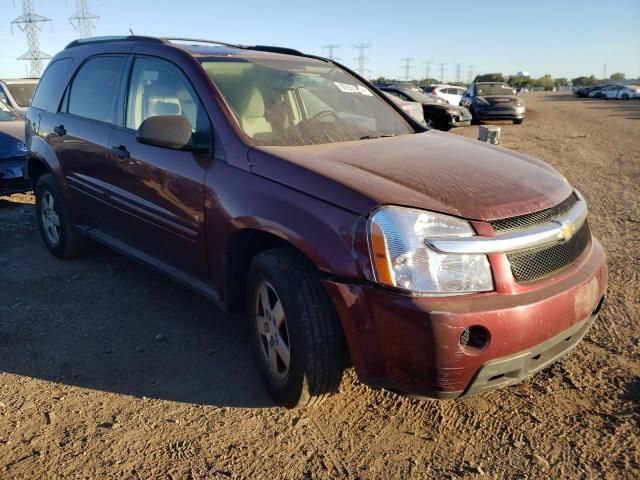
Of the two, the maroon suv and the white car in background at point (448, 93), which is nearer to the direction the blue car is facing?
the maroon suv

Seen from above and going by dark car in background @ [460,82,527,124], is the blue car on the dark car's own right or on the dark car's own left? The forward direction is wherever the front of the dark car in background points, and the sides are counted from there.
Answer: on the dark car's own right

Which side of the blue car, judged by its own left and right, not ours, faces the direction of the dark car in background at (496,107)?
left

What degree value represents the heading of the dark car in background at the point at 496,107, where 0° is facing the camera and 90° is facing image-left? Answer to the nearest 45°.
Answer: approximately 315°

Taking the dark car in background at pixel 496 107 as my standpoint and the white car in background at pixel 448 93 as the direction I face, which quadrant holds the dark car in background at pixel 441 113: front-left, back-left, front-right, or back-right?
back-left

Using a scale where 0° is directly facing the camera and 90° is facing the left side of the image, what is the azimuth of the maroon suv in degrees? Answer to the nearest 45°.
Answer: approximately 315°

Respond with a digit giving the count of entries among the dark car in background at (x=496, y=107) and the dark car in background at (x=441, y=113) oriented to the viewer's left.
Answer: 0

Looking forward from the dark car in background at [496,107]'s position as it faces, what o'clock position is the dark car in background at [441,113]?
the dark car in background at [441,113] is roughly at 2 o'clock from the dark car in background at [496,107].

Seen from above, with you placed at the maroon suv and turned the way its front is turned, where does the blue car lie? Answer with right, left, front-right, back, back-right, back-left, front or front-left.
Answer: back

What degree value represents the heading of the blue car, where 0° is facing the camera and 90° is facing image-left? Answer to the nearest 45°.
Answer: approximately 315°

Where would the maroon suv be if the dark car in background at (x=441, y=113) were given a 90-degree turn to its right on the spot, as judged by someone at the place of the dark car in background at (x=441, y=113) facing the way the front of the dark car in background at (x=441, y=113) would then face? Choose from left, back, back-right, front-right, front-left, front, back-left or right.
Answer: front-left

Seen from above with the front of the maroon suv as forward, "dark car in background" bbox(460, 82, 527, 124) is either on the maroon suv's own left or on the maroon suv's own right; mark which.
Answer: on the maroon suv's own left

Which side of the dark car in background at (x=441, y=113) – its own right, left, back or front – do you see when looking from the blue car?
right
